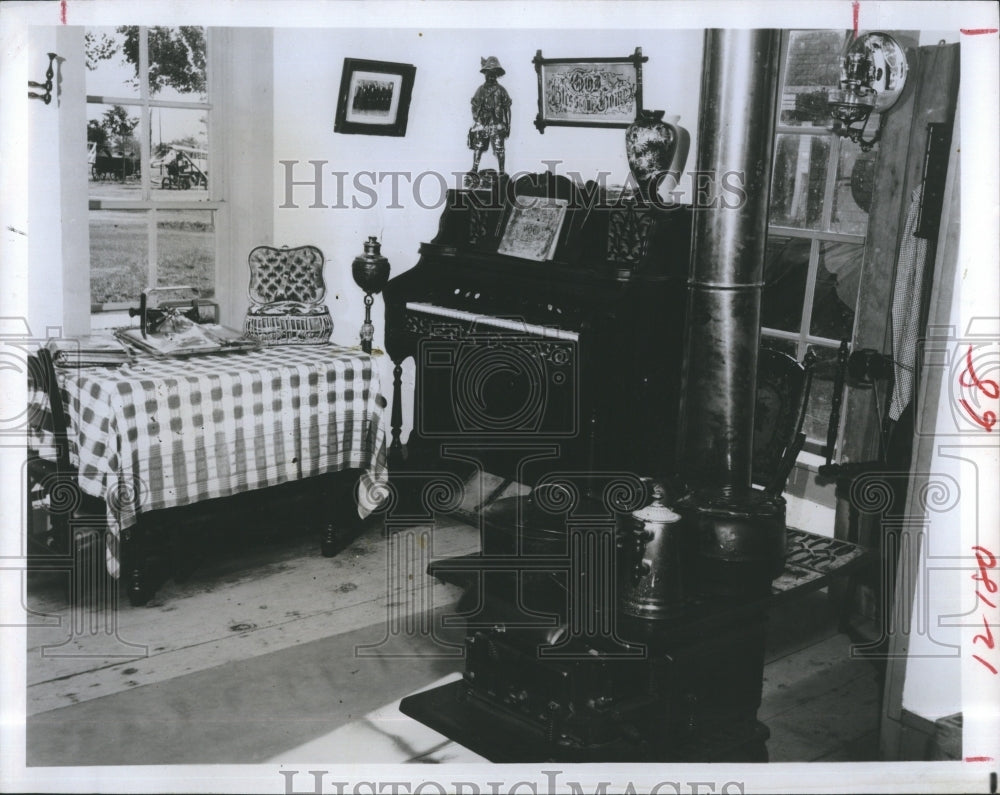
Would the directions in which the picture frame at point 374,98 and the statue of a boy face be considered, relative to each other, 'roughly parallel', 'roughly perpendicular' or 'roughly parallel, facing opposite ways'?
roughly parallel

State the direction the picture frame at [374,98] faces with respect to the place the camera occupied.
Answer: facing the viewer

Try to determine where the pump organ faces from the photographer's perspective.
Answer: facing the viewer and to the left of the viewer

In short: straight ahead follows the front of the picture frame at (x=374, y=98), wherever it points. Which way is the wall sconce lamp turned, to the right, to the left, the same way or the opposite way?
to the right

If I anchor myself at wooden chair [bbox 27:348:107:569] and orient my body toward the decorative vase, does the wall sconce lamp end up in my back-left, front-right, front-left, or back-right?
front-right

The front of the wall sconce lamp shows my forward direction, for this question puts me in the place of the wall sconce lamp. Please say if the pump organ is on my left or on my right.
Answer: on my right

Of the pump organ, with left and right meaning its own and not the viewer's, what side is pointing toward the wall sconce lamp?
left

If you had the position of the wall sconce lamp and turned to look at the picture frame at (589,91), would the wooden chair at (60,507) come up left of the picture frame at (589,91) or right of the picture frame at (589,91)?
left

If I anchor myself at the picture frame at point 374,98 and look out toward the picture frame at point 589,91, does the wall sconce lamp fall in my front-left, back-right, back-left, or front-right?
front-right

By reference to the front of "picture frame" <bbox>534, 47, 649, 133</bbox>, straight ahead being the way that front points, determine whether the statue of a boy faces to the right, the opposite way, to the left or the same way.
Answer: the same way

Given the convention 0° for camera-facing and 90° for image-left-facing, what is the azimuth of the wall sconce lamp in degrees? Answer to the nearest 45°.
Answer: approximately 45°

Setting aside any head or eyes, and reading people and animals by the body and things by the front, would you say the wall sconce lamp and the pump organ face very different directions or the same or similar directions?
same or similar directions

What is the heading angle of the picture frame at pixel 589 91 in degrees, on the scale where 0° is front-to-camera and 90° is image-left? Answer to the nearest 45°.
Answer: approximately 0°

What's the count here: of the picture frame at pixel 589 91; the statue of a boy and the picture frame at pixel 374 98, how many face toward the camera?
3

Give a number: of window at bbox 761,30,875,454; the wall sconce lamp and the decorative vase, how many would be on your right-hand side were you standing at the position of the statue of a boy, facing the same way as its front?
0

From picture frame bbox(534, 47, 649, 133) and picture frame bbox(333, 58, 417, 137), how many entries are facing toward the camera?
2
